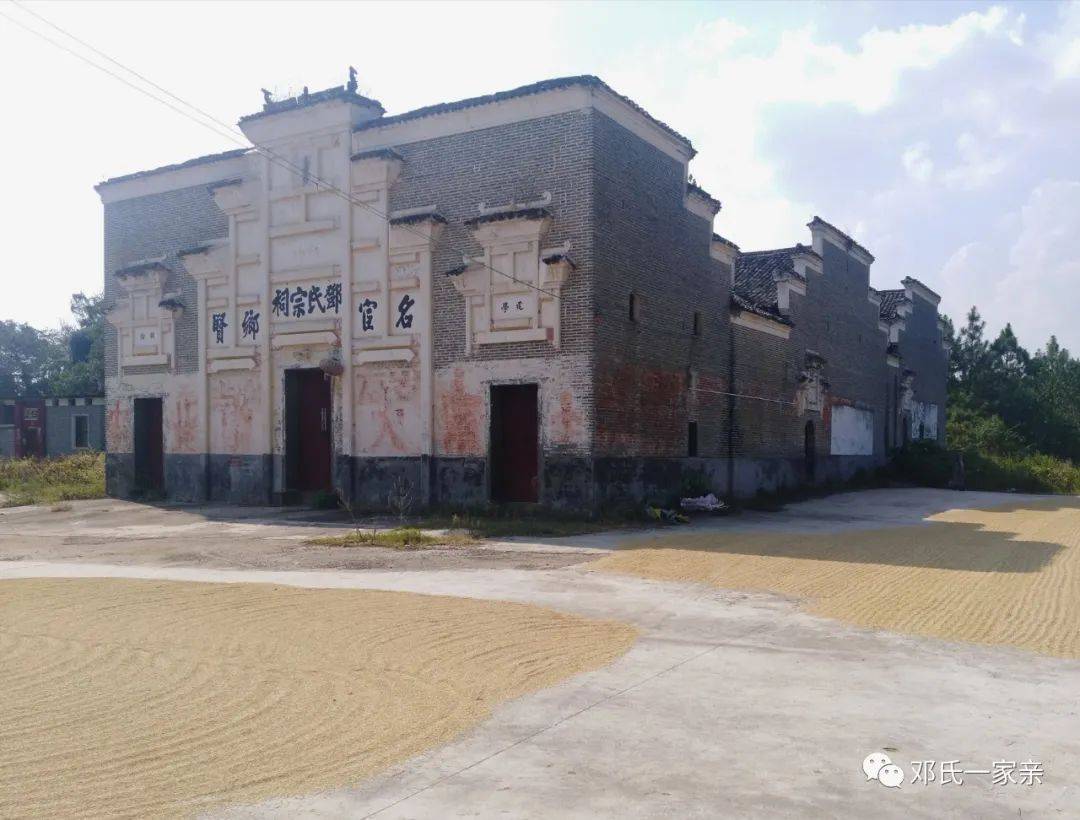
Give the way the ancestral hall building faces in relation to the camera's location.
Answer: facing the viewer and to the left of the viewer
